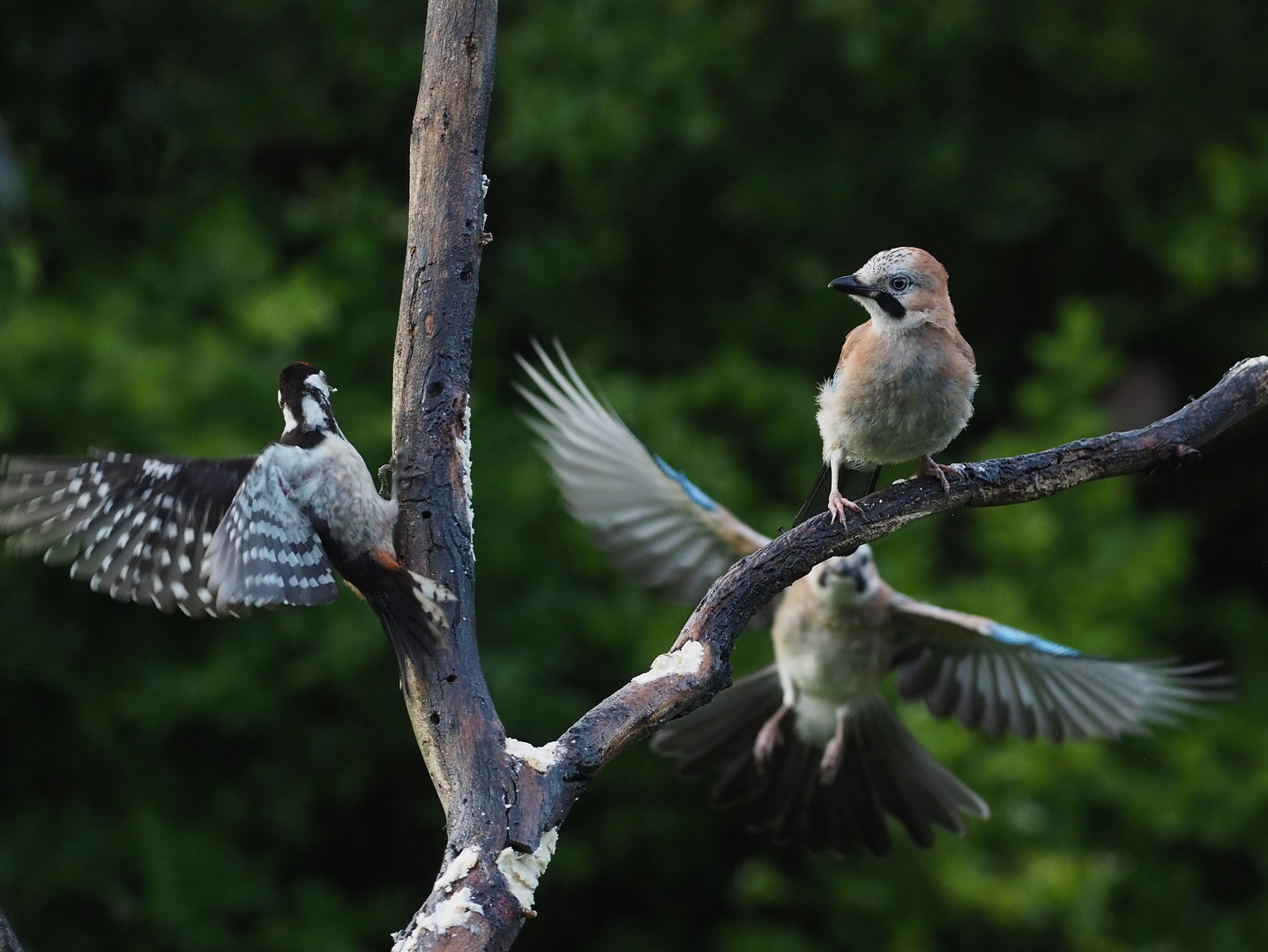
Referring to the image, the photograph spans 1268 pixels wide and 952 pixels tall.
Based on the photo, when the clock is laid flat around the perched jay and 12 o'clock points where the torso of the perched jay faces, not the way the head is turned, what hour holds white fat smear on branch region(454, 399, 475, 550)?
The white fat smear on branch is roughly at 2 o'clock from the perched jay.

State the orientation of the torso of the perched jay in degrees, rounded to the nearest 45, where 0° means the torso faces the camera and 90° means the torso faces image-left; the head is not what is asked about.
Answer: approximately 0°

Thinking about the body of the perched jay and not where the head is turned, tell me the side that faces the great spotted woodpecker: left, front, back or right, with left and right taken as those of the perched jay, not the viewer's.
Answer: right
